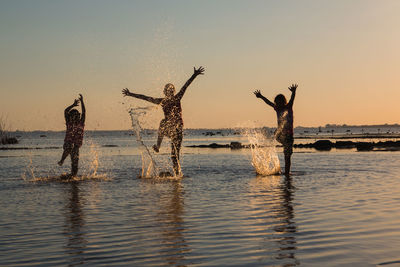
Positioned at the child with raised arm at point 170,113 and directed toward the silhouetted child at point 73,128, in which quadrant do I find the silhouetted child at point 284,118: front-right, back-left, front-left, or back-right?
back-right
